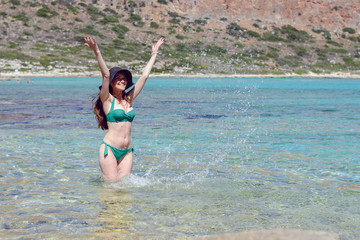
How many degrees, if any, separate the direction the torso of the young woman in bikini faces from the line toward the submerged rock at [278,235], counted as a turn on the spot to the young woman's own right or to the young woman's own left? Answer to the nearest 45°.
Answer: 0° — they already face it

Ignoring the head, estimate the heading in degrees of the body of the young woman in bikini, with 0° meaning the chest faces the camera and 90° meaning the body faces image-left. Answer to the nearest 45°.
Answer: approximately 315°
